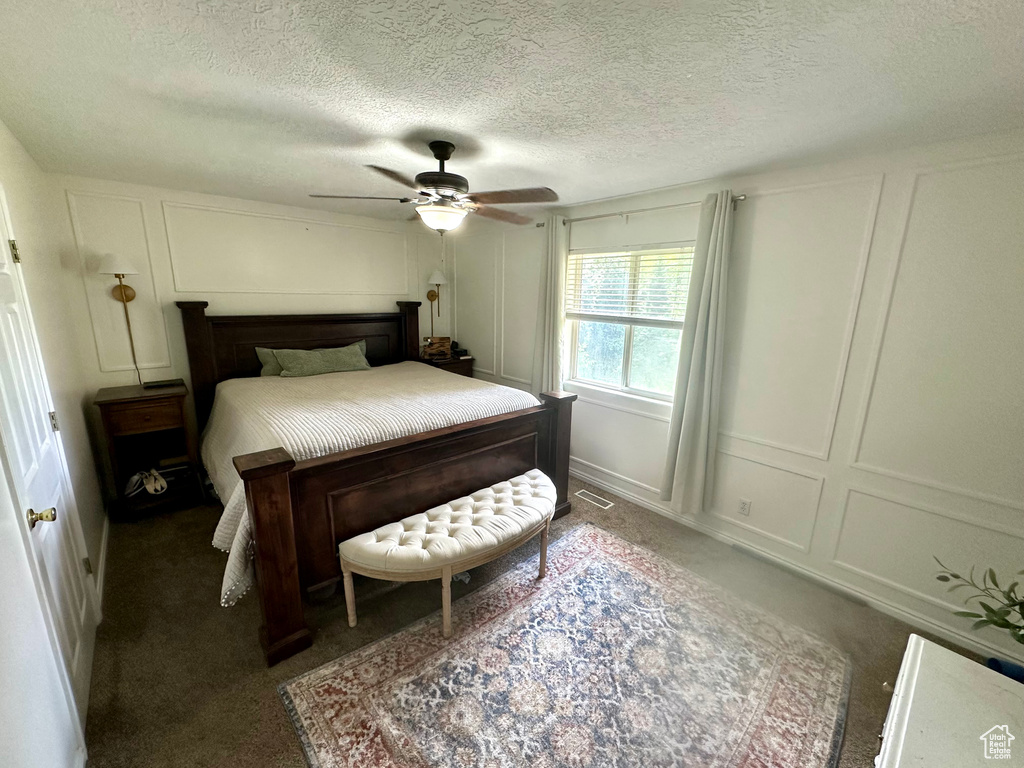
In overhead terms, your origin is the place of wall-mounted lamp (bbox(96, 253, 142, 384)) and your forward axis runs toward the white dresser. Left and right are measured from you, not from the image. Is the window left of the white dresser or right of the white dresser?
left

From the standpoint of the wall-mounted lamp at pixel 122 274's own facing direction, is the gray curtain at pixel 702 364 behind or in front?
in front

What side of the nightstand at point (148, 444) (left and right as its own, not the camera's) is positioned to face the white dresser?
front

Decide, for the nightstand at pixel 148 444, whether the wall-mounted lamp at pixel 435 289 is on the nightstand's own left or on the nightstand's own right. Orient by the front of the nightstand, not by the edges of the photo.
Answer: on the nightstand's own left

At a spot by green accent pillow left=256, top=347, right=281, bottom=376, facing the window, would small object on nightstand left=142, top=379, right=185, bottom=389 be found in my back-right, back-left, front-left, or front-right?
back-right

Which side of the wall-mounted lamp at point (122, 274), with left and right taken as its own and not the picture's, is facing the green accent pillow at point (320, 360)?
left

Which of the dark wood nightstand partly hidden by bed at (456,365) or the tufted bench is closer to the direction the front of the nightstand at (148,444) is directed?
the tufted bench

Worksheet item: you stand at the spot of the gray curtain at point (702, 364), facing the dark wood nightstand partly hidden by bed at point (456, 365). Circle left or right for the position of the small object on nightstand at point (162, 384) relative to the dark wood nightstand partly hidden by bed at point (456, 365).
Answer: left

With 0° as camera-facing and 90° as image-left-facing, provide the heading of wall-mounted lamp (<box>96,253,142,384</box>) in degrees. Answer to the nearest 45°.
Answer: approximately 0°

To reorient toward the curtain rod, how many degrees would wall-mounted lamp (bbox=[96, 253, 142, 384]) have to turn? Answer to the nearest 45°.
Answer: approximately 45° to its left

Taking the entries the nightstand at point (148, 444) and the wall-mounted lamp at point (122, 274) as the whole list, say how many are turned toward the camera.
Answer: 2

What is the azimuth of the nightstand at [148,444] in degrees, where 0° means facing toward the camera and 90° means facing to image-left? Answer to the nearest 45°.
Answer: approximately 0°
